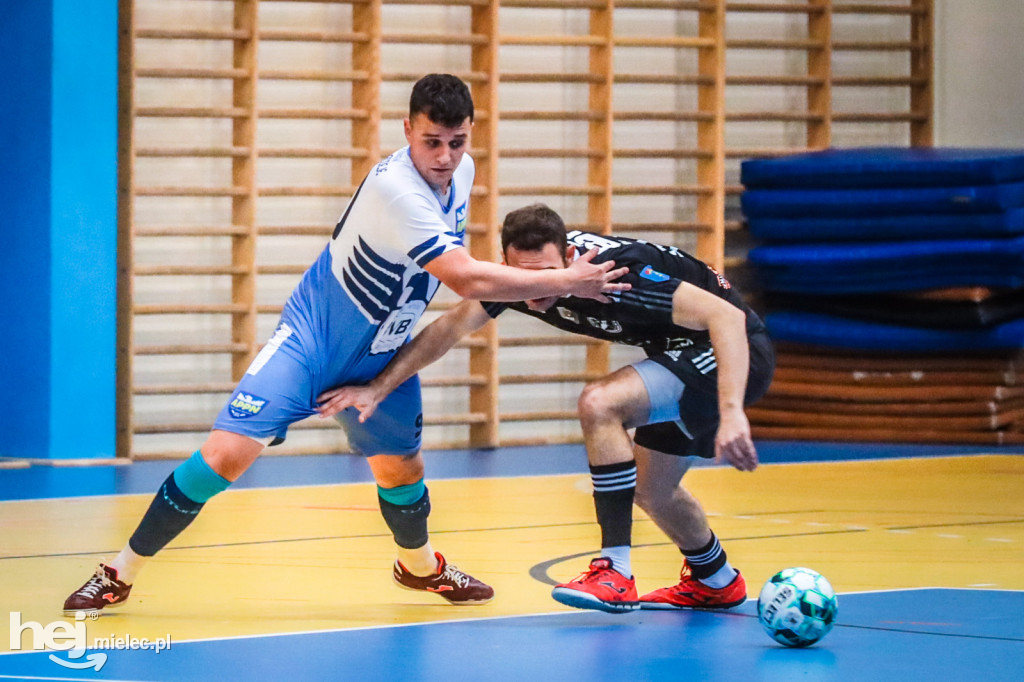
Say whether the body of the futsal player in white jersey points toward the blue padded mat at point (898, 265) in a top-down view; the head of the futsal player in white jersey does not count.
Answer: no

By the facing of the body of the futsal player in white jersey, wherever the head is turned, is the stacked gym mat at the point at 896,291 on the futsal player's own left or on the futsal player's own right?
on the futsal player's own left

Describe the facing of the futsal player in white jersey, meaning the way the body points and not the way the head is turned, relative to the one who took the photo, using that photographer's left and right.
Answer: facing the viewer and to the right of the viewer

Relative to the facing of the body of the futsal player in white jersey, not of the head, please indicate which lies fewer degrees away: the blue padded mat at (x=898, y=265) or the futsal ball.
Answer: the futsal ball

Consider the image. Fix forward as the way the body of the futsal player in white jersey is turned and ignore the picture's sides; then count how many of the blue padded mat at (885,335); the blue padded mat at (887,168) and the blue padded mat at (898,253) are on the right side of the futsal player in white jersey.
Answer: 0

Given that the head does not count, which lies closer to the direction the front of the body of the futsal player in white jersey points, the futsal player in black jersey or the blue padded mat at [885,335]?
the futsal player in black jersey

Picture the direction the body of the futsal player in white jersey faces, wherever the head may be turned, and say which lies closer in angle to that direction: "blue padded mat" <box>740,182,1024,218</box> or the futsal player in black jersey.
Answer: the futsal player in black jersey

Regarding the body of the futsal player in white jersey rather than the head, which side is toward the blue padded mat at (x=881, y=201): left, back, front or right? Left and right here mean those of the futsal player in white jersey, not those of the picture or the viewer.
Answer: left

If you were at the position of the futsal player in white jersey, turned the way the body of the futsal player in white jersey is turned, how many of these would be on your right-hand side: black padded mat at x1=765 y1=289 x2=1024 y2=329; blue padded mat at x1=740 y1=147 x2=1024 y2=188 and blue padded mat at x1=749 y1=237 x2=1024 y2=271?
0

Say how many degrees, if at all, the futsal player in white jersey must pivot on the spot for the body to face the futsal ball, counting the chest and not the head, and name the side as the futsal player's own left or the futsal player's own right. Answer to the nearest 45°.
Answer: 0° — they already face it

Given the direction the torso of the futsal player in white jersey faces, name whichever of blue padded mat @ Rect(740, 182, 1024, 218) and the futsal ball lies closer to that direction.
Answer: the futsal ball

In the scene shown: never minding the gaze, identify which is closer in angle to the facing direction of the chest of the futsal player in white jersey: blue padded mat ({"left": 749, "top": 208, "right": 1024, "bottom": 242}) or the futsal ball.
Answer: the futsal ball

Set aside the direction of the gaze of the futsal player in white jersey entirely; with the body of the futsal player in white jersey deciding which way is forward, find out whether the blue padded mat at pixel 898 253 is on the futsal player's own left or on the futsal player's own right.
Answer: on the futsal player's own left

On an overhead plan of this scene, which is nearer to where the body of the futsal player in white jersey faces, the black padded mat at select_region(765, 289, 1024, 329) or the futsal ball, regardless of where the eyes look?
the futsal ball

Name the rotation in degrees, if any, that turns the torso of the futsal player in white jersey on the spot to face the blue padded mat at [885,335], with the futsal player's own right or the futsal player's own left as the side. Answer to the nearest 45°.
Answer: approximately 90° to the futsal player's own left

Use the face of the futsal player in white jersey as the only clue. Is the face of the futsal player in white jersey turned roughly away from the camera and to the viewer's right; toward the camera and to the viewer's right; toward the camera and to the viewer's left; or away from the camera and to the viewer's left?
toward the camera and to the viewer's right

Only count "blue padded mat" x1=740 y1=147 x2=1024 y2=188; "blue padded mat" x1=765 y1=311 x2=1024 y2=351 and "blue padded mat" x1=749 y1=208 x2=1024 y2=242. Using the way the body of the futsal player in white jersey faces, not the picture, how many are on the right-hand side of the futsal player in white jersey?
0
